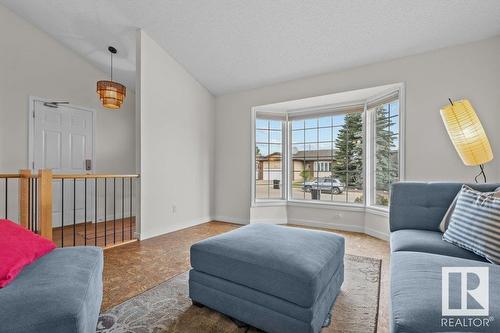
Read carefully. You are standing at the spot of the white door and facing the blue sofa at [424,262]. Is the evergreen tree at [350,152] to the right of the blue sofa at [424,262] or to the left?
left

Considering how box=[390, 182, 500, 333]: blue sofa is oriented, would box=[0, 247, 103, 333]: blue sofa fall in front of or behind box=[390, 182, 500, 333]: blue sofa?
in front

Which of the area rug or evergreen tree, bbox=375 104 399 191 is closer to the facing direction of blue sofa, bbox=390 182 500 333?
the area rug

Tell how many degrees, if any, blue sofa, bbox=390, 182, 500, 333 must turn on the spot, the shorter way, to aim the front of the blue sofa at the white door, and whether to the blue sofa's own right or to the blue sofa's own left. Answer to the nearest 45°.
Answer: approximately 90° to the blue sofa's own right

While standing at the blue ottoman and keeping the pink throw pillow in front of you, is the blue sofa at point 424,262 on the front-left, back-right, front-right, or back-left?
back-left

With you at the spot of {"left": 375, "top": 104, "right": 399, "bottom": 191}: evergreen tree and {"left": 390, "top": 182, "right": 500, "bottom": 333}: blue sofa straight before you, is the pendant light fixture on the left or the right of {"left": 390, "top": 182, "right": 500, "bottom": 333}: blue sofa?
right
